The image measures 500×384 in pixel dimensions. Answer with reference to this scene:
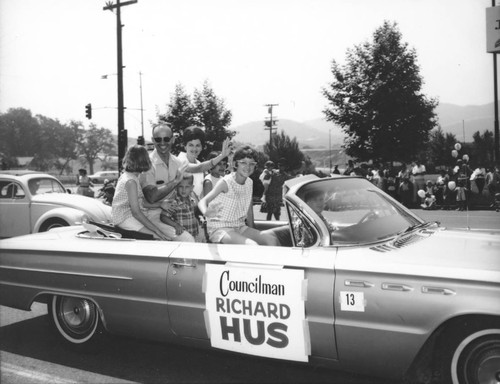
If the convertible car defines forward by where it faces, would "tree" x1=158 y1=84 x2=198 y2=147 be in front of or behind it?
behind

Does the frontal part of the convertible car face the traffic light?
no

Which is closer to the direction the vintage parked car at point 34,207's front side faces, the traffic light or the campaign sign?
the campaign sign

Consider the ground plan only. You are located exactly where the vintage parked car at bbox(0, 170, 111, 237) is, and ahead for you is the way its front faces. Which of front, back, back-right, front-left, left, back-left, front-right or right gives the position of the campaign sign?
front-right

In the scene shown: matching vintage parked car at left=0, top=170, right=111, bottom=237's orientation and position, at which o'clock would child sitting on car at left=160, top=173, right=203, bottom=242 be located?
The child sitting on car is roughly at 1 o'clock from the vintage parked car.

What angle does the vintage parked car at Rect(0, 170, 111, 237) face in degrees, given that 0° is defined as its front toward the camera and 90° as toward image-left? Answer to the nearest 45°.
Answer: approximately 315°

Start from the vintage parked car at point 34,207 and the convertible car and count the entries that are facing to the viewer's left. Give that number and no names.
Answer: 0

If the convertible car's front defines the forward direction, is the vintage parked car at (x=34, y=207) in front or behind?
behind

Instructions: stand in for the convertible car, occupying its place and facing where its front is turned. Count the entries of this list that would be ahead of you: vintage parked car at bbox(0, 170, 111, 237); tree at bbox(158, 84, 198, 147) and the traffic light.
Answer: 0

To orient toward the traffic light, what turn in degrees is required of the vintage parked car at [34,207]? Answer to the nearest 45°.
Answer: approximately 135° to its left

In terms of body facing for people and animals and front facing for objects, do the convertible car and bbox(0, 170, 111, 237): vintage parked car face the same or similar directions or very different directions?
same or similar directions

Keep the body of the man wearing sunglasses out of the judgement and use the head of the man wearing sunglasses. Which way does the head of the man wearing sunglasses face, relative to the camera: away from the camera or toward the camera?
toward the camera
